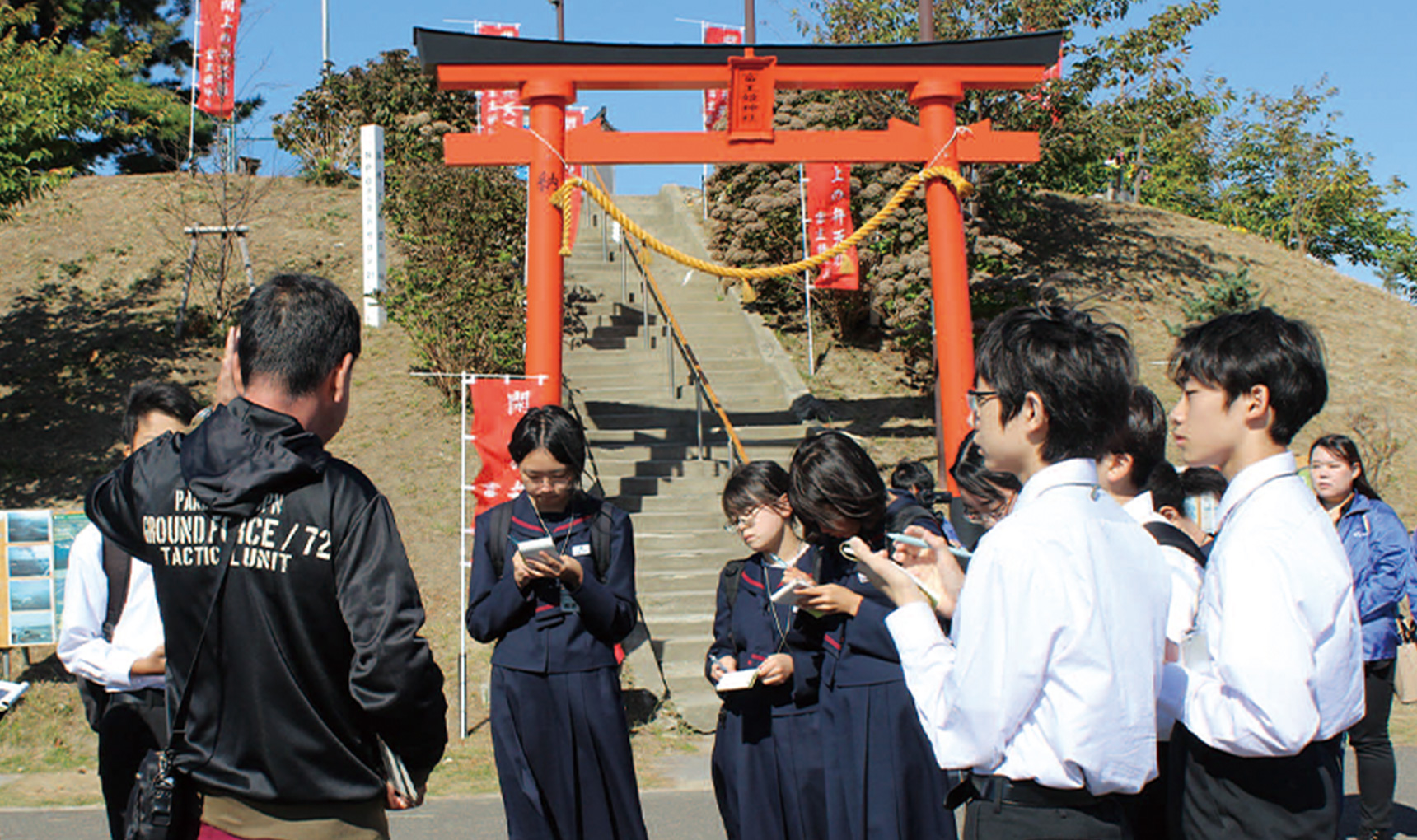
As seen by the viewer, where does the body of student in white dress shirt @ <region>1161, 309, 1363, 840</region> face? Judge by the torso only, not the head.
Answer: to the viewer's left

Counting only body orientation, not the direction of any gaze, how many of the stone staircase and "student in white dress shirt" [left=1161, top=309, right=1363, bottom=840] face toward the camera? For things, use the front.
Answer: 1

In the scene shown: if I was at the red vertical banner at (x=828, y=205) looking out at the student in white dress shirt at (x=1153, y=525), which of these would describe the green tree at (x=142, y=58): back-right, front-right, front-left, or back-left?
back-right

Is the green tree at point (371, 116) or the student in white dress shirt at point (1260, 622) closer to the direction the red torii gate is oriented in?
the student in white dress shirt

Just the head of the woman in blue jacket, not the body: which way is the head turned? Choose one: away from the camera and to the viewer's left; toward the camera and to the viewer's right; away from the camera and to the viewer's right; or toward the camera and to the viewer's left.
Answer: toward the camera and to the viewer's left

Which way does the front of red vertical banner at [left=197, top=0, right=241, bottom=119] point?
toward the camera

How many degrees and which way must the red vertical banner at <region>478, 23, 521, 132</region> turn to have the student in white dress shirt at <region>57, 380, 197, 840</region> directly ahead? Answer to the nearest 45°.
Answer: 0° — it already faces them

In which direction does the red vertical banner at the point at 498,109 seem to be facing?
toward the camera

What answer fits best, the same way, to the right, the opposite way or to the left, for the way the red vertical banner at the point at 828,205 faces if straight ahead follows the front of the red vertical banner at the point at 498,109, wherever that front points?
the same way

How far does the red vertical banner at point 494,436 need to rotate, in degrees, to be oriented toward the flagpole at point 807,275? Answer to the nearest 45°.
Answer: approximately 135° to its left

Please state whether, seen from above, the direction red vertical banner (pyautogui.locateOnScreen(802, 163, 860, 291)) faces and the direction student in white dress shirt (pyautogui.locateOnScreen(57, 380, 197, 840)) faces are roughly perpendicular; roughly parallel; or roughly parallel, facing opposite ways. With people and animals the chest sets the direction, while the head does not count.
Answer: roughly perpendicular

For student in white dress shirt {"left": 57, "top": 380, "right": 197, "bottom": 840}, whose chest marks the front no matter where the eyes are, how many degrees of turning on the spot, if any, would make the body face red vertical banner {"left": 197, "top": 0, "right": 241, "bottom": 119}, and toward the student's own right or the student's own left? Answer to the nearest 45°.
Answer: approximately 135° to the student's own left

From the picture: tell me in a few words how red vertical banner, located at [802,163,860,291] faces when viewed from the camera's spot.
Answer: facing the viewer
